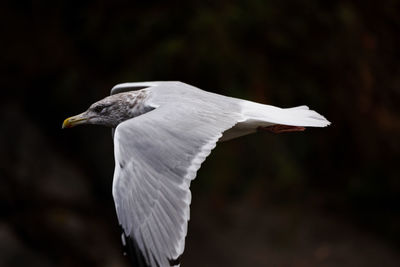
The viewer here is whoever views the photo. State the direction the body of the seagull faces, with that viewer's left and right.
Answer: facing to the left of the viewer
